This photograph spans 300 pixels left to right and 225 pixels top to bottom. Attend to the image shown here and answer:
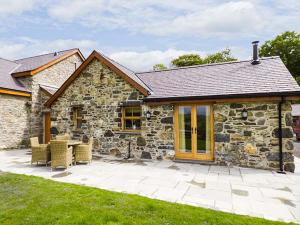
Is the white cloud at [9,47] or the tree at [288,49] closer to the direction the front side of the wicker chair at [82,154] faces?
the white cloud

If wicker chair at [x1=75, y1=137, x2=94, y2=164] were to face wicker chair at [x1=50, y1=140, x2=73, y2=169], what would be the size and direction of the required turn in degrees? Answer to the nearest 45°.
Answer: approximately 45° to its left

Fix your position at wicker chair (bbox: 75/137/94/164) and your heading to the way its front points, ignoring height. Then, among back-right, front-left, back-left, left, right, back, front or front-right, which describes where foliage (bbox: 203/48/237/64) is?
back-right

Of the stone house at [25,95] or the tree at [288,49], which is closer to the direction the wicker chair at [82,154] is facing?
the stone house

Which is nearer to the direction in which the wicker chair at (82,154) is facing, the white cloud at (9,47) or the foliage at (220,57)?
the white cloud

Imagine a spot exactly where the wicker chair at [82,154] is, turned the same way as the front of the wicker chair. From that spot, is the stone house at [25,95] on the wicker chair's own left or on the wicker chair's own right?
on the wicker chair's own right

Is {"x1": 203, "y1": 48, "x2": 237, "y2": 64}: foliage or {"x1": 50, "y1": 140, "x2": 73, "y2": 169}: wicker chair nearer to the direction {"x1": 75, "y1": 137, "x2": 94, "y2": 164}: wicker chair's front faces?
the wicker chair

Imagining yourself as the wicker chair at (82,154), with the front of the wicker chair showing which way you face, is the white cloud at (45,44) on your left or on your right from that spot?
on your right

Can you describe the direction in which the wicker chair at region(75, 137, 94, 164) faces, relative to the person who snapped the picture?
facing to the left of the viewer

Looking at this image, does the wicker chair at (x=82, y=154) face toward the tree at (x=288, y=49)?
no
